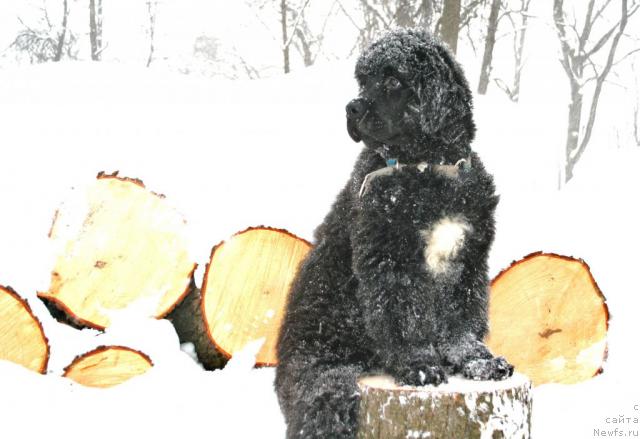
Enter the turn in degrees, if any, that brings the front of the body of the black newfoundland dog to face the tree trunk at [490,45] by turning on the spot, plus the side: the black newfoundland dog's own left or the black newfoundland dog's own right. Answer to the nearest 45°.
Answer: approximately 135° to the black newfoundland dog's own left

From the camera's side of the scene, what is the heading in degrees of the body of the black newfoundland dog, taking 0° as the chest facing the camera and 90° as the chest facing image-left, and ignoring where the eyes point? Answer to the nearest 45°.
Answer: approximately 315°

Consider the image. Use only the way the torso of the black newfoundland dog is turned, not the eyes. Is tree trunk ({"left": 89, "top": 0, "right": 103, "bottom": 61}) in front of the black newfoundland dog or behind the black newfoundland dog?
behind

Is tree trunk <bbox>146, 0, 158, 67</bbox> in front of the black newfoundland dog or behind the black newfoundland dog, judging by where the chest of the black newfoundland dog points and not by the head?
behind

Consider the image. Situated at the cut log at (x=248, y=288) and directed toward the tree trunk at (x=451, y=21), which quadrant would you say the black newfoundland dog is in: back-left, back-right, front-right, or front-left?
back-right

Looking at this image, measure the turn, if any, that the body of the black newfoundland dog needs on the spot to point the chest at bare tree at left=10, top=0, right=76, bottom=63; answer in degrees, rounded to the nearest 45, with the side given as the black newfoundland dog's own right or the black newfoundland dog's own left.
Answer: approximately 180°

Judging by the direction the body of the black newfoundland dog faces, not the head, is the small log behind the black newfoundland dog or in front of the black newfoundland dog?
behind

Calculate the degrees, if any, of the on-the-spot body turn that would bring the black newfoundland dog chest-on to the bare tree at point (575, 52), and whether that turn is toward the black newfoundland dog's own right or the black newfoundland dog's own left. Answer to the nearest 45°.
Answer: approximately 135° to the black newfoundland dog's own left

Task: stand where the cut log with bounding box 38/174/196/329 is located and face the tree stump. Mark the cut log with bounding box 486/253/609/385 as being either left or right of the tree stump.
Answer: left

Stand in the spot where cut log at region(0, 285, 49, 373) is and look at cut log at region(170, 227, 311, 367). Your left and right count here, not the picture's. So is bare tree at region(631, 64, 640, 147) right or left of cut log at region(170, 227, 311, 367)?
left

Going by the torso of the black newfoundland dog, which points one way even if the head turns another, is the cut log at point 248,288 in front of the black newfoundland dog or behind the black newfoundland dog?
behind
